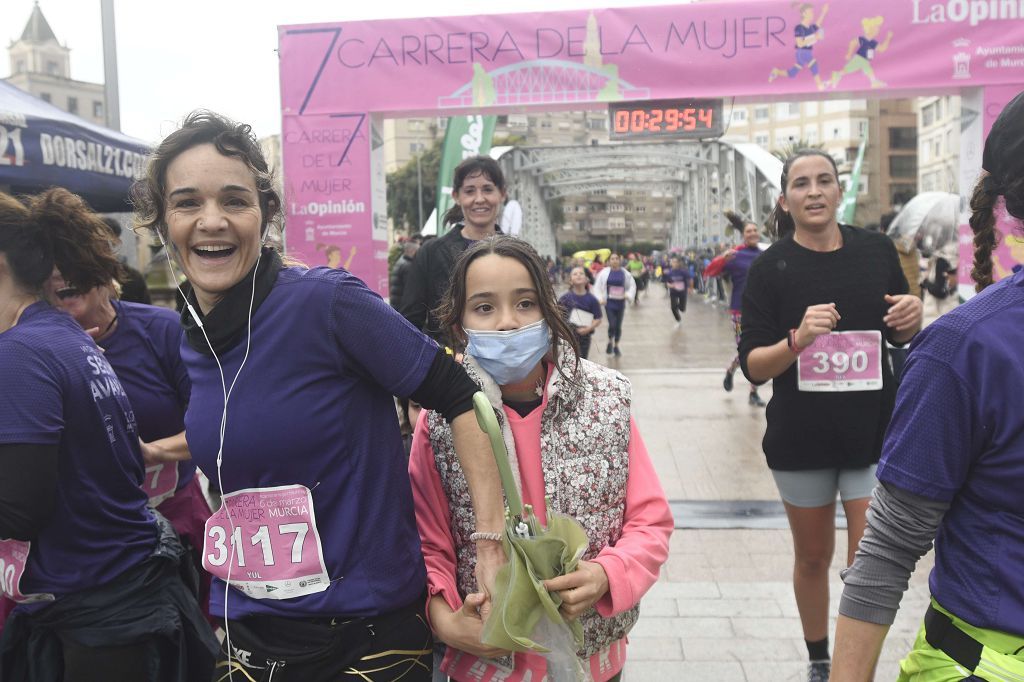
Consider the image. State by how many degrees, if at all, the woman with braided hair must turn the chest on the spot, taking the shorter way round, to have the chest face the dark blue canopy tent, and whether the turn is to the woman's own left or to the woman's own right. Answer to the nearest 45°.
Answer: approximately 90° to the woman's own left

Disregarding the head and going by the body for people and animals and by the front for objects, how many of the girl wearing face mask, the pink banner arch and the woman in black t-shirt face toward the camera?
3

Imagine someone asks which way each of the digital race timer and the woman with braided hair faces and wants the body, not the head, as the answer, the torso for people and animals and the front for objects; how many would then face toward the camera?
1

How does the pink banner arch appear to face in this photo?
toward the camera

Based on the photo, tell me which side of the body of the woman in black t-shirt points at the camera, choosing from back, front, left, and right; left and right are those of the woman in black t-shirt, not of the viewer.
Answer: front

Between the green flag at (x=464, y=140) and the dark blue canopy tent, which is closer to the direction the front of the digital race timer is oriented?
the dark blue canopy tent

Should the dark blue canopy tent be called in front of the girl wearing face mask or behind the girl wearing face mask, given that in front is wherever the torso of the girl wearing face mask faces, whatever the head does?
behind

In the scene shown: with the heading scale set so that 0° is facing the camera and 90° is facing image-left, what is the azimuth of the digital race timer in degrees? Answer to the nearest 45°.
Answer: approximately 0°

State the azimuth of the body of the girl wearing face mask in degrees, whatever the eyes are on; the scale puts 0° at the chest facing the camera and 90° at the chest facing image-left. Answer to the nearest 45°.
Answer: approximately 0°

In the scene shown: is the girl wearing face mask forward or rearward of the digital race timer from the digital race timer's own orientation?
forward

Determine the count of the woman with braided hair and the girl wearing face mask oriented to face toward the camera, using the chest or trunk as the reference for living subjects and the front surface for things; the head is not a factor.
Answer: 1

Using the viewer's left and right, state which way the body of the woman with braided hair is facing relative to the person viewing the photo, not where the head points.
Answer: facing away from the viewer and to the right of the viewer

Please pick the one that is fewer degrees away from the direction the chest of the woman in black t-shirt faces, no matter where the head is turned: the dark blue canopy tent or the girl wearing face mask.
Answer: the girl wearing face mask
